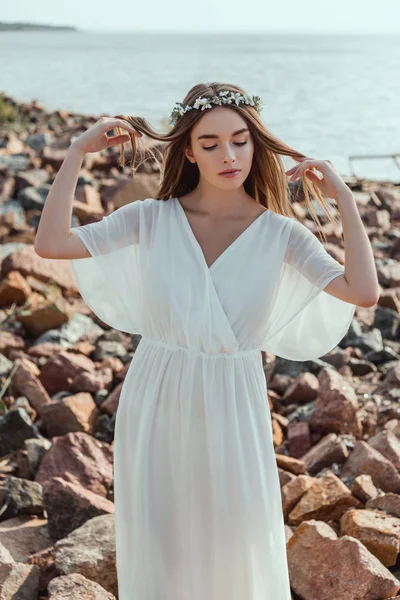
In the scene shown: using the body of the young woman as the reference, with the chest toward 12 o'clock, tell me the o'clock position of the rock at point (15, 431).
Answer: The rock is roughly at 5 o'clock from the young woman.

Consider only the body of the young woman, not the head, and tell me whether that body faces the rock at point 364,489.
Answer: no

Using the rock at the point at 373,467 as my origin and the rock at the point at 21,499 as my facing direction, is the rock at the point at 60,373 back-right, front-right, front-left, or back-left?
front-right

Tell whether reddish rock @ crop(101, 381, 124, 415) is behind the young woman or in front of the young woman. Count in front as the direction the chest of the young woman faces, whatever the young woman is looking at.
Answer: behind

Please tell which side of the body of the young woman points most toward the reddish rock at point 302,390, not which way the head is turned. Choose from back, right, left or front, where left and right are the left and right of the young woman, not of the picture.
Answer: back

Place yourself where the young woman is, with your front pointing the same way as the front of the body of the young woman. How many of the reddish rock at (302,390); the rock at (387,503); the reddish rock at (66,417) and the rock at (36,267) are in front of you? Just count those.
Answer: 0

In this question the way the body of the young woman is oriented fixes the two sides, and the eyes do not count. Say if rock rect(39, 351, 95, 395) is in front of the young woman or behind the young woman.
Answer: behind

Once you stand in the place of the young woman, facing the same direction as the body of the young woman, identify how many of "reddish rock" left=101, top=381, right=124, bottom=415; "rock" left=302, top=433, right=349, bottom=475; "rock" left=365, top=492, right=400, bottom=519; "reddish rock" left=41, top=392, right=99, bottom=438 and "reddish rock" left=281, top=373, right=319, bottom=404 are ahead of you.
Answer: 0

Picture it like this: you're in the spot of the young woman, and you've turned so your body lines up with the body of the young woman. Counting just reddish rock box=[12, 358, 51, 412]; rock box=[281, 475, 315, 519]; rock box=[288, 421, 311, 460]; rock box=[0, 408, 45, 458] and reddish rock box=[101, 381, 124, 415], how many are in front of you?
0

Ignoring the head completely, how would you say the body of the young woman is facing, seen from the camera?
toward the camera

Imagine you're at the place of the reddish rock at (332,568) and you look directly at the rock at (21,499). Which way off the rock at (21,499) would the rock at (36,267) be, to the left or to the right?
right

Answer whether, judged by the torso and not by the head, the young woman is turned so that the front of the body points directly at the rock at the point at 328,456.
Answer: no

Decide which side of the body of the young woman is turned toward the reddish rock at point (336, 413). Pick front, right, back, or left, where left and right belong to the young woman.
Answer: back

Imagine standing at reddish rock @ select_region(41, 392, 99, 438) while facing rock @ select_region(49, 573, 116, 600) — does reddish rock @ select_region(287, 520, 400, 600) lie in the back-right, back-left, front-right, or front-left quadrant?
front-left
